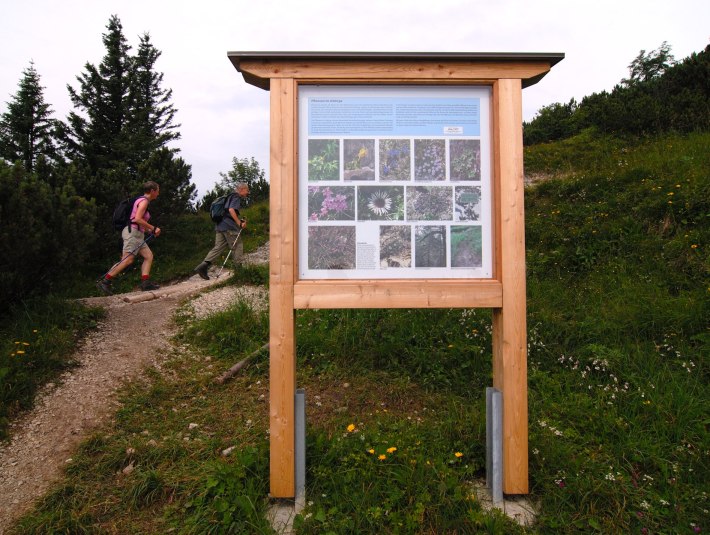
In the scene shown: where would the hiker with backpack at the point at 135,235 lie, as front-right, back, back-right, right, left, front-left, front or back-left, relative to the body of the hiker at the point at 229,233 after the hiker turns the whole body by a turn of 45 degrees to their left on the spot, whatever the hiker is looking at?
back

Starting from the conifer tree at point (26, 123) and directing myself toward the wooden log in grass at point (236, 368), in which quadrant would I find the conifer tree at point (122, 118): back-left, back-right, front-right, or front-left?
front-left

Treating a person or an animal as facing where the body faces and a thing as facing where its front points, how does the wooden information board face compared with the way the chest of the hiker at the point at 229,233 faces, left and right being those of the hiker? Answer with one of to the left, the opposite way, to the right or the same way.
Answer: to the right

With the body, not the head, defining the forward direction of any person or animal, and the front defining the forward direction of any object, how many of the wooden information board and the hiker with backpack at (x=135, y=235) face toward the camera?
1

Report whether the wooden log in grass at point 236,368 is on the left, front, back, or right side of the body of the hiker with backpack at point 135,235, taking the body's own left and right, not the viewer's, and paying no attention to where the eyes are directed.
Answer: right

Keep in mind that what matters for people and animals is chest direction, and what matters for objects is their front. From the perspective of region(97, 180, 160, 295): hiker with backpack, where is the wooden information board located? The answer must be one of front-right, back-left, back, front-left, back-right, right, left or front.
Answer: right

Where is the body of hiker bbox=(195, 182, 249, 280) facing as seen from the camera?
to the viewer's right

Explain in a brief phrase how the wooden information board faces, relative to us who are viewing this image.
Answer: facing the viewer

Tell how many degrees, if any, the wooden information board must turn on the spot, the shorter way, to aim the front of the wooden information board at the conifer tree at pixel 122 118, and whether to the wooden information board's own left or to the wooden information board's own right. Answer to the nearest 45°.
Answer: approximately 135° to the wooden information board's own right

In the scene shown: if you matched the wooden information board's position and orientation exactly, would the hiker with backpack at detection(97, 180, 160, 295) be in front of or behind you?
behind

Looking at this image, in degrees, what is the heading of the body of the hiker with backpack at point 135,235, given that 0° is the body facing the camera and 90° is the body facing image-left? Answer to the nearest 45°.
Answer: approximately 270°
